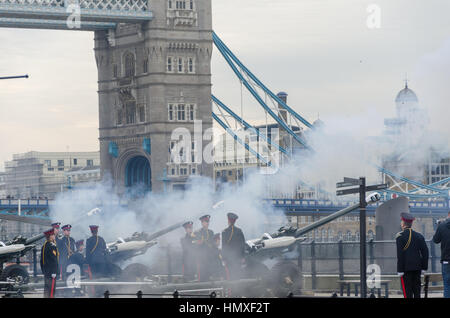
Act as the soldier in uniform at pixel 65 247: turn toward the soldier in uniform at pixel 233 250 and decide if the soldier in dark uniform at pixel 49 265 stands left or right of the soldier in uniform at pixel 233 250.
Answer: right

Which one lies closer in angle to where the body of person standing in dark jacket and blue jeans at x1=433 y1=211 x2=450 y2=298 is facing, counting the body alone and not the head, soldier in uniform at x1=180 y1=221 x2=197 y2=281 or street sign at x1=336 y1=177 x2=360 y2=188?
the soldier in uniform

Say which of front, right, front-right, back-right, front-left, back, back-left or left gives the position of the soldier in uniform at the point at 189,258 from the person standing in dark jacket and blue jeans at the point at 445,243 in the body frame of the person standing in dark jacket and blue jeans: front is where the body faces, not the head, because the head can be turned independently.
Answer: front-left

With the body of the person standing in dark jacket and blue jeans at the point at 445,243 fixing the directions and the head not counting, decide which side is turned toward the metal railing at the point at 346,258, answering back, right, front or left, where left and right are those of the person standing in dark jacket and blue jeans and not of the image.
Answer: front

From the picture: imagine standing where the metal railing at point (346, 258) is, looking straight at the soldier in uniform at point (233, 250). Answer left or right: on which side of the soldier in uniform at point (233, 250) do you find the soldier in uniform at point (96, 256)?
right

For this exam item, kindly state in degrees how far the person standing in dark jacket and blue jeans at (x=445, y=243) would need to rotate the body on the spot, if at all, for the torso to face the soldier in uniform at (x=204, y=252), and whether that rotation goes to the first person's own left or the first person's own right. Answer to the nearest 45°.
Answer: approximately 45° to the first person's own left

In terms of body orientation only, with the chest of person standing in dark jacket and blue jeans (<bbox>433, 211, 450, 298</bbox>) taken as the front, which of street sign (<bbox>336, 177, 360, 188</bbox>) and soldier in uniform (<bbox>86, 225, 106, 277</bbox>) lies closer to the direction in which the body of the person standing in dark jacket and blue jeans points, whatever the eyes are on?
the soldier in uniform
